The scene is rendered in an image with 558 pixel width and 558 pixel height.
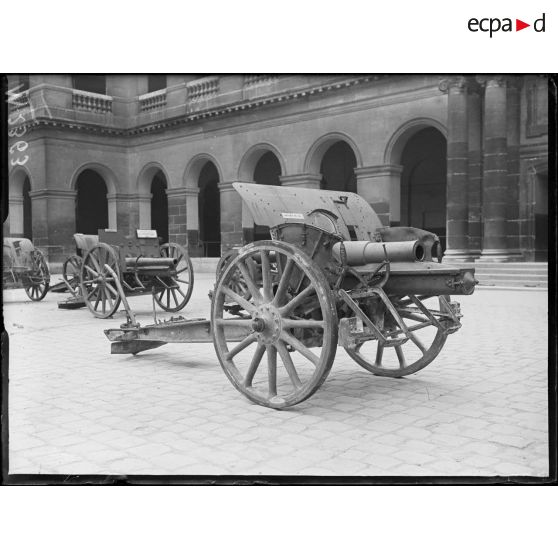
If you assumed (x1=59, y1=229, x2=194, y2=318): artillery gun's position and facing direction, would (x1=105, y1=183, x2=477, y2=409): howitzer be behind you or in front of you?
in front

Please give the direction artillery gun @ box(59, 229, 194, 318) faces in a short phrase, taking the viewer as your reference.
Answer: facing the viewer and to the right of the viewer

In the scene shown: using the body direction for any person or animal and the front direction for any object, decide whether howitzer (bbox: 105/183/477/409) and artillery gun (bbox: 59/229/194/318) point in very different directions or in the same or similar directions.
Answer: same or similar directions

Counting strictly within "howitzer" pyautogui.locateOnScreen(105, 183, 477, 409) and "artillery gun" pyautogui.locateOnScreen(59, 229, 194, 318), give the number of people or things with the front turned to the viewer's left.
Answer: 0

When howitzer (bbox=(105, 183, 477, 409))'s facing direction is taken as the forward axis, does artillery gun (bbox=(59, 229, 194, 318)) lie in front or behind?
behind
